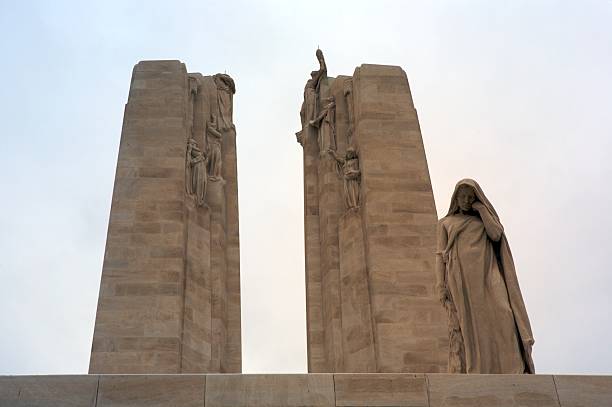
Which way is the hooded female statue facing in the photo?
toward the camera

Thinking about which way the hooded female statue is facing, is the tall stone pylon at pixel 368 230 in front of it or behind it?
behind

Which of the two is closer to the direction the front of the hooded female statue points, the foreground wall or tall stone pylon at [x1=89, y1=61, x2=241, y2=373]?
the foreground wall

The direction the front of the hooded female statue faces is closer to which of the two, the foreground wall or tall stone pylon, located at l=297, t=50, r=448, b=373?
the foreground wall

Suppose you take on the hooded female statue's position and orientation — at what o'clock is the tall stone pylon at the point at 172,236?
The tall stone pylon is roughly at 4 o'clock from the hooded female statue.
